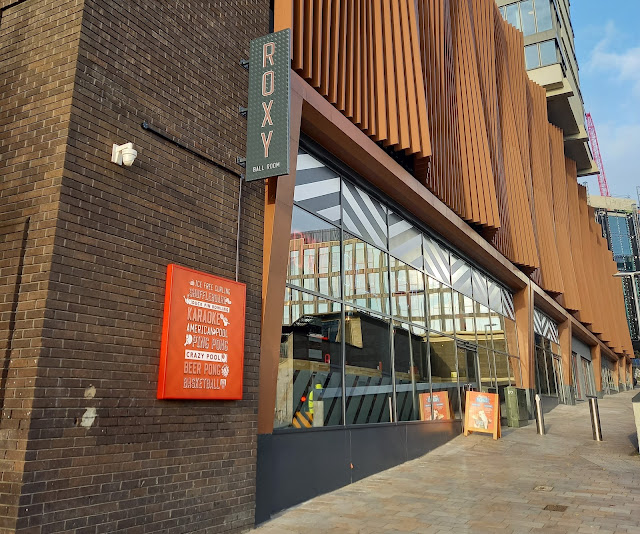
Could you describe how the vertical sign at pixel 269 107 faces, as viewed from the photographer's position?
facing the viewer and to the left of the viewer

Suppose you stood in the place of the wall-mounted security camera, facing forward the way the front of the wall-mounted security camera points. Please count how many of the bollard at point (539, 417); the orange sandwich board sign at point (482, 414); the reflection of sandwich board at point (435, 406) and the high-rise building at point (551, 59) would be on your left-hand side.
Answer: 4

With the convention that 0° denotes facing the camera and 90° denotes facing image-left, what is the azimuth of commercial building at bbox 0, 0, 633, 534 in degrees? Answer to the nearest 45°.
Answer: approximately 315°

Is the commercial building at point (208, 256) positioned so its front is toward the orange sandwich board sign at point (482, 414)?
no

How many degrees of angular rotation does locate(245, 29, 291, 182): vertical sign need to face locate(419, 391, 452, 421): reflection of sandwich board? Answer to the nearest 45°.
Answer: approximately 180°

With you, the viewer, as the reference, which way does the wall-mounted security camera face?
facing the viewer and to the right of the viewer

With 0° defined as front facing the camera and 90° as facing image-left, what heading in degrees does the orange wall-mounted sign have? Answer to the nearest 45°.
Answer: approximately 315°

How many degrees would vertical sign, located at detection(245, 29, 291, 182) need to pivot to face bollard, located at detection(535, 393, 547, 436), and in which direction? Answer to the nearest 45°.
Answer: approximately 180°

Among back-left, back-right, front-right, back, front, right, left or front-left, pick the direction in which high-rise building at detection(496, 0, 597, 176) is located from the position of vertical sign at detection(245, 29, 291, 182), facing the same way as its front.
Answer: back

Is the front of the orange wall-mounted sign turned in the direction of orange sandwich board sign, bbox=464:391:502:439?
no

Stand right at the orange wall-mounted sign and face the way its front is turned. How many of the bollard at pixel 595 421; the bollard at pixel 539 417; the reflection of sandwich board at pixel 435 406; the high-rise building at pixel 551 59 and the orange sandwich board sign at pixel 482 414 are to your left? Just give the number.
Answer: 5

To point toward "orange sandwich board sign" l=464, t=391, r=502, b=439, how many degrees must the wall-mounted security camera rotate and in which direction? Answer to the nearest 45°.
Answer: approximately 90° to its left

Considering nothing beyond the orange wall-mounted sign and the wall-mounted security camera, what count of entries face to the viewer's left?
0
